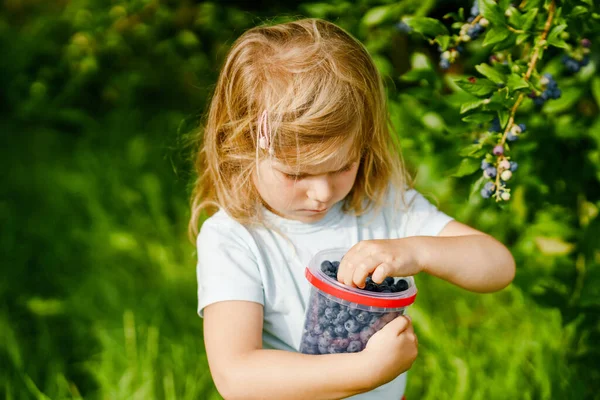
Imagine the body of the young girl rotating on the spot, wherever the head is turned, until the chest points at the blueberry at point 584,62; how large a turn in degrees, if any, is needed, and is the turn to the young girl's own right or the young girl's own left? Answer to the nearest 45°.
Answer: approximately 90° to the young girl's own left

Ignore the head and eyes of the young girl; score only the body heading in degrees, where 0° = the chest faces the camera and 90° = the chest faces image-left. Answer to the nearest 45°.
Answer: approximately 315°
